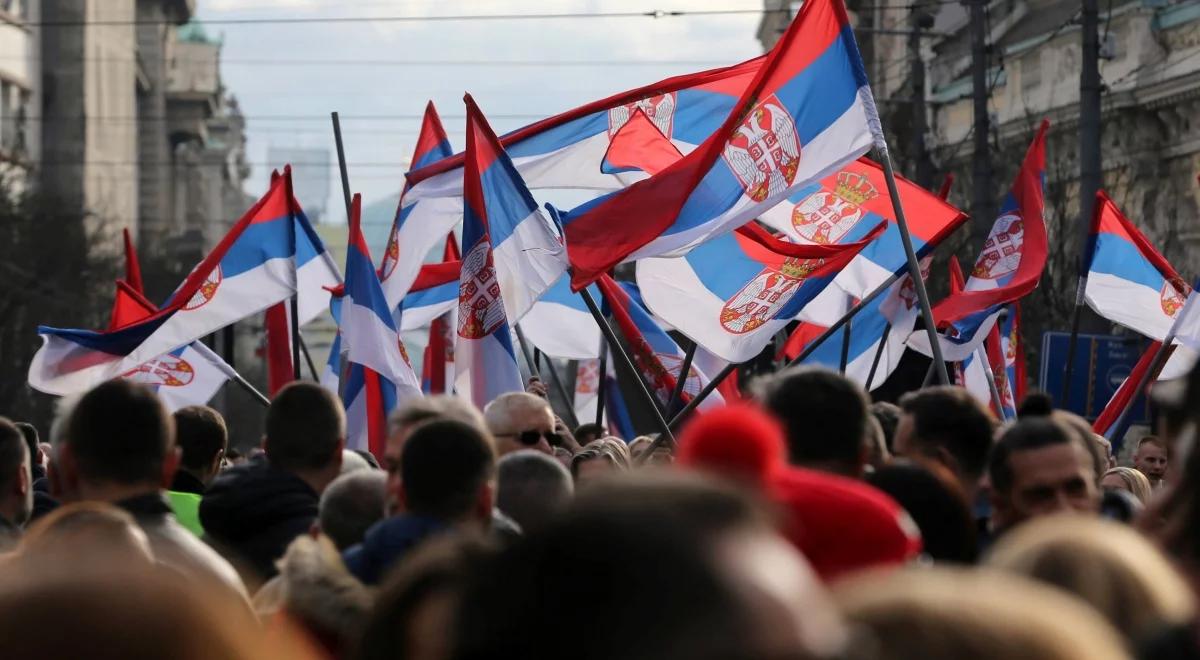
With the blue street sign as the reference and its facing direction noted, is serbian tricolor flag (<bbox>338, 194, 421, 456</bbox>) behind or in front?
in front

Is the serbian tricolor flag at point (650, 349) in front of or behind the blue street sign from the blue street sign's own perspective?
in front

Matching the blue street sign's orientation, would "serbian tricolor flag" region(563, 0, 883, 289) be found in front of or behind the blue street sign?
in front

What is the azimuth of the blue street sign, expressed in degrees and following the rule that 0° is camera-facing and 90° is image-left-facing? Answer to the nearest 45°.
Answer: approximately 0°

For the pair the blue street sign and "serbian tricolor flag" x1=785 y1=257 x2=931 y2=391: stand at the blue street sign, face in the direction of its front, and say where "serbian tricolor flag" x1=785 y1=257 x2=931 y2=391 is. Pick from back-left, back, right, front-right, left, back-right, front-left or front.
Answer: front-right

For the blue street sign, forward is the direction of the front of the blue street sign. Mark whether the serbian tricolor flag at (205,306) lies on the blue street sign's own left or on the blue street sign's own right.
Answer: on the blue street sign's own right

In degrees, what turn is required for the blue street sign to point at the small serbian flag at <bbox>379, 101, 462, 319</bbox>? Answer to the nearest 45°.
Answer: approximately 45° to its right
